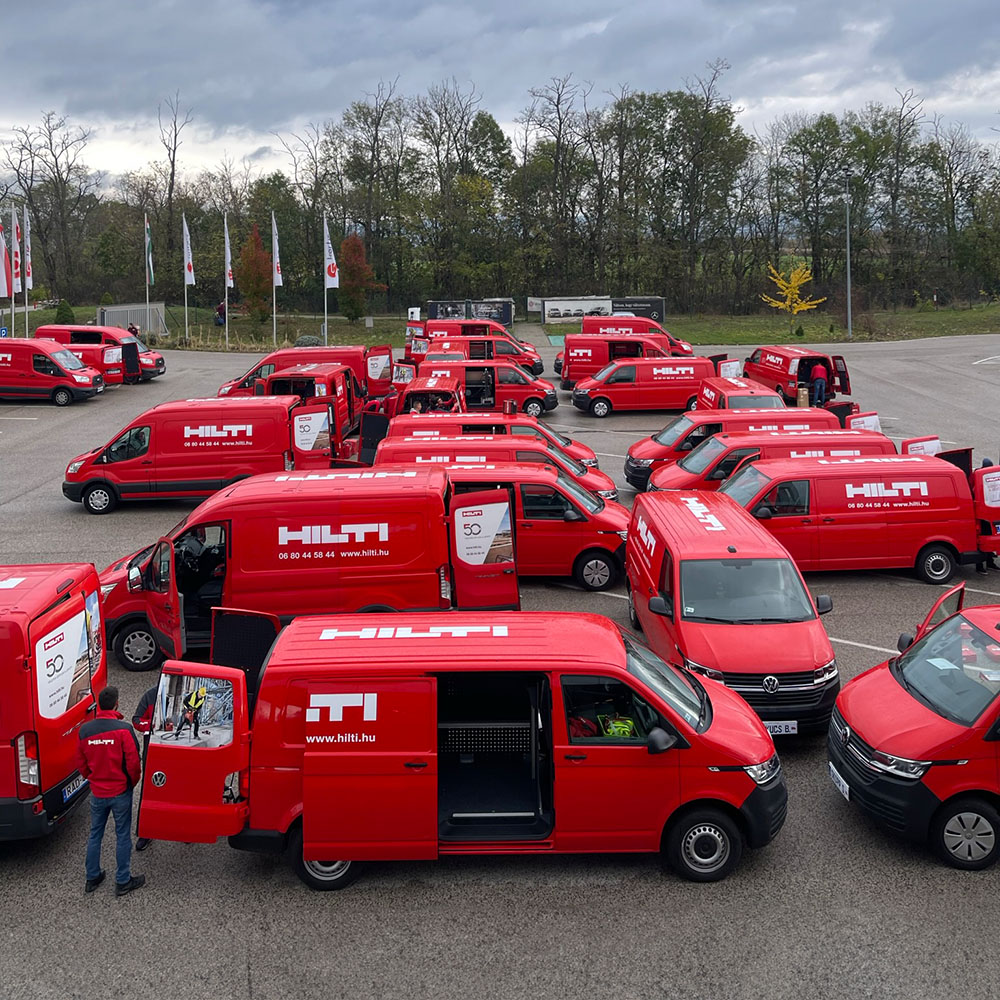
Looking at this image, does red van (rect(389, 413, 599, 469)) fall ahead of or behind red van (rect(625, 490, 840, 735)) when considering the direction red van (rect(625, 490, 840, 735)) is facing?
behind

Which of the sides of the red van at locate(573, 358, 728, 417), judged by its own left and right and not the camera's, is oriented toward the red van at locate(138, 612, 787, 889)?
left

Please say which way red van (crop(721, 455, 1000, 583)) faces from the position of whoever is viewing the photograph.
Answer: facing to the left of the viewer

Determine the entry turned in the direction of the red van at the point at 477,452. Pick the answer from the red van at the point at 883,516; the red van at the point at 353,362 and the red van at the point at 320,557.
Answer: the red van at the point at 883,516

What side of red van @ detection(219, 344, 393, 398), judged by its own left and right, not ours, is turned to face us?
left

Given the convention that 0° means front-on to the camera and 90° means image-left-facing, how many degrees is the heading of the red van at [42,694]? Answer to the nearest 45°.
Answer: approximately 135°

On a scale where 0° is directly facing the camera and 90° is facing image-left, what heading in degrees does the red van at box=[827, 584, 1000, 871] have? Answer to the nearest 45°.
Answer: approximately 45°

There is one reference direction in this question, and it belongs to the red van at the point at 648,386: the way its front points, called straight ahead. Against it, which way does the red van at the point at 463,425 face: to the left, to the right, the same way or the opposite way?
the opposite way

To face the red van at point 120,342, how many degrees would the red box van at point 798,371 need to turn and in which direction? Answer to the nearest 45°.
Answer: approximately 45° to its left

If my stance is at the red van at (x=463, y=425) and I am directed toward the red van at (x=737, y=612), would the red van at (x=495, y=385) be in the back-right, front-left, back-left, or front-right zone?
back-left

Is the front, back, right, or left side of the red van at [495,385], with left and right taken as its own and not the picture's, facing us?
right

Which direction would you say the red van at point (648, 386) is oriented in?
to the viewer's left

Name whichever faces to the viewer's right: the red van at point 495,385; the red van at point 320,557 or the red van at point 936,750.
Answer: the red van at point 495,385
